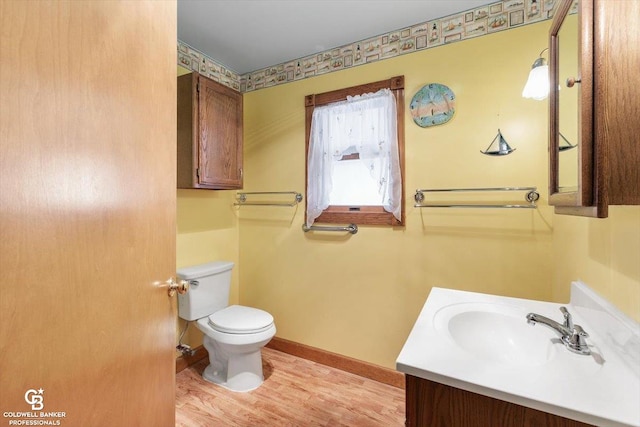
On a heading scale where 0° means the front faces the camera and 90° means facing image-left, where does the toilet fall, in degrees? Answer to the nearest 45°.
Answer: approximately 315°

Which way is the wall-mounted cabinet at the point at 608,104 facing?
to the viewer's left

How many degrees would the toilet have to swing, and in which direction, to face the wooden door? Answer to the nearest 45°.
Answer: approximately 45° to its right

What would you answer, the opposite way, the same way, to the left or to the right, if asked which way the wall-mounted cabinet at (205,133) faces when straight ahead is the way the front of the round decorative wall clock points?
to the left

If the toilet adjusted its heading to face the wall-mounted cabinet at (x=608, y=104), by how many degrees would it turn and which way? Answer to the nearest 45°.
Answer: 0° — it already faces it

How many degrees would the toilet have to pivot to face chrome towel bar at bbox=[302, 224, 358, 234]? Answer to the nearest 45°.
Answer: approximately 45° to its left

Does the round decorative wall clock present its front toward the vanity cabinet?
yes

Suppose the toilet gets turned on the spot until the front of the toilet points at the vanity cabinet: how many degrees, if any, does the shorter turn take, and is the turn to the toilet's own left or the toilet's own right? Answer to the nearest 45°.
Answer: approximately 45° to the toilet's own right
